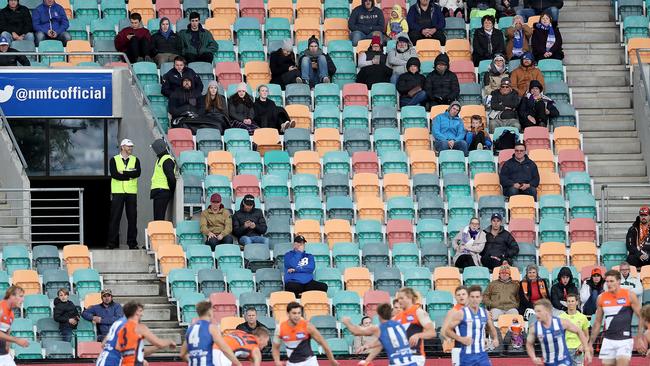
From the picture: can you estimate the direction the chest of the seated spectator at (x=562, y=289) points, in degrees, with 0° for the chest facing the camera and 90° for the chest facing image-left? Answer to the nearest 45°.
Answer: approximately 0°

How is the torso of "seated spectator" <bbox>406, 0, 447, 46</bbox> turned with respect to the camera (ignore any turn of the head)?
toward the camera

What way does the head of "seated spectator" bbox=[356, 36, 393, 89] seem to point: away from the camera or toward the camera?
toward the camera

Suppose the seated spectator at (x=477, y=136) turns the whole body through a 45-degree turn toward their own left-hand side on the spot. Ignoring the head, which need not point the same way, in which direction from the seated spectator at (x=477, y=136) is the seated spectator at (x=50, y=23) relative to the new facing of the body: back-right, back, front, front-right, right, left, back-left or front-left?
back-right

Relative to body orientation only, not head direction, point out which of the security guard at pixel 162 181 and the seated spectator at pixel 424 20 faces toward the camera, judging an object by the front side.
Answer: the seated spectator

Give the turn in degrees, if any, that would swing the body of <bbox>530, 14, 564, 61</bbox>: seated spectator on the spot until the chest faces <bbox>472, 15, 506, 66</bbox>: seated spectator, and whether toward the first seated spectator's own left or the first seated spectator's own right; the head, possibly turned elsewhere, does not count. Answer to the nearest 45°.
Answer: approximately 90° to the first seated spectator's own right

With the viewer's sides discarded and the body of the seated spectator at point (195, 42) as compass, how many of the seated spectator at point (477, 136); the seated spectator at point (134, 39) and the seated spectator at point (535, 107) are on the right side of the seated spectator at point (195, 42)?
1

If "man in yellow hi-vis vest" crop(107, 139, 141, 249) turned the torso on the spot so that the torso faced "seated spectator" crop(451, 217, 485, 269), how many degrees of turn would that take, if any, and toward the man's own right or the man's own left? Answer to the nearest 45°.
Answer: approximately 90° to the man's own left

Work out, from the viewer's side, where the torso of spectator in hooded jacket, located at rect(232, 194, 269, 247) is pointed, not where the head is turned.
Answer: toward the camera

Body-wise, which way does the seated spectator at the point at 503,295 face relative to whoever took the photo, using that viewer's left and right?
facing the viewer

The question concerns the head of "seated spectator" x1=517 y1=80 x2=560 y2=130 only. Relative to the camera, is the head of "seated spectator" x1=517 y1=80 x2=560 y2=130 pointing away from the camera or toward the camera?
toward the camera

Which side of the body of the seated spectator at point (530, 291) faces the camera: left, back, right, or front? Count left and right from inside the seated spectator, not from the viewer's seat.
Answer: front
